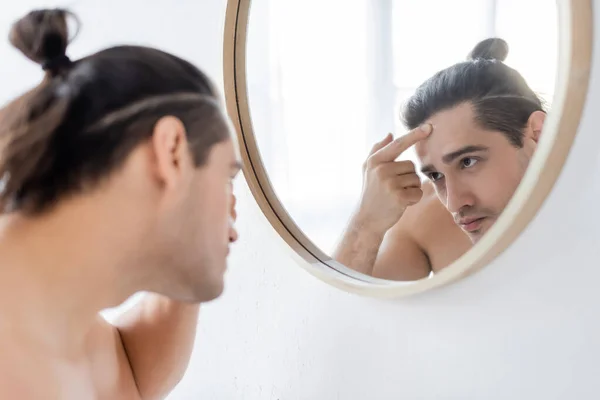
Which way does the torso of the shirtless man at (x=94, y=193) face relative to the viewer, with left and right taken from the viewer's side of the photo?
facing away from the viewer and to the right of the viewer

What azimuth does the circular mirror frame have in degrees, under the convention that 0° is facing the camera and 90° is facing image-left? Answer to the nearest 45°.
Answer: approximately 45°

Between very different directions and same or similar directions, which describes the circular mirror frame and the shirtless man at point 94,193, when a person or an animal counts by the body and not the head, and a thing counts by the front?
very different directions
